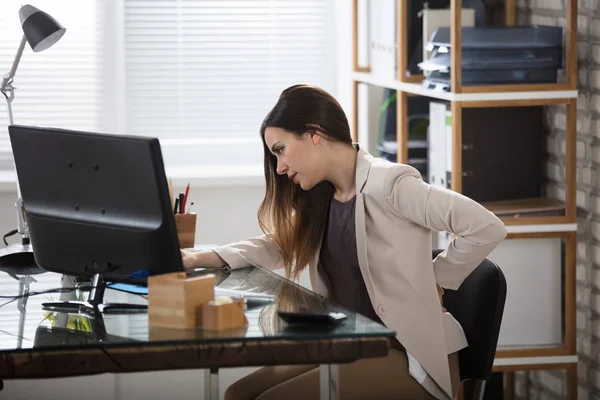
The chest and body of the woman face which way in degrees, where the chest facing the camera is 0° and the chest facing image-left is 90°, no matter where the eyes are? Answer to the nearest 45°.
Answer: approximately 45°

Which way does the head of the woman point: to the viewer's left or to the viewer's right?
to the viewer's left

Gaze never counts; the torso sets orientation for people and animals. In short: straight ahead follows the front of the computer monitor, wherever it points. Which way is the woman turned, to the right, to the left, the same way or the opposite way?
the opposite way

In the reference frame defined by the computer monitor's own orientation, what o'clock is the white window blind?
The white window blind is roughly at 11 o'clock from the computer monitor.

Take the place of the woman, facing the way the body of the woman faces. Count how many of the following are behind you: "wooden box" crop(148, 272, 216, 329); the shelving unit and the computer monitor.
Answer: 1

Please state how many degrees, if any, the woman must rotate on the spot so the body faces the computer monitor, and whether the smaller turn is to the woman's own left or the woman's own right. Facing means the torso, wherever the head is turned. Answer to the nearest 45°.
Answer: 0° — they already face it
